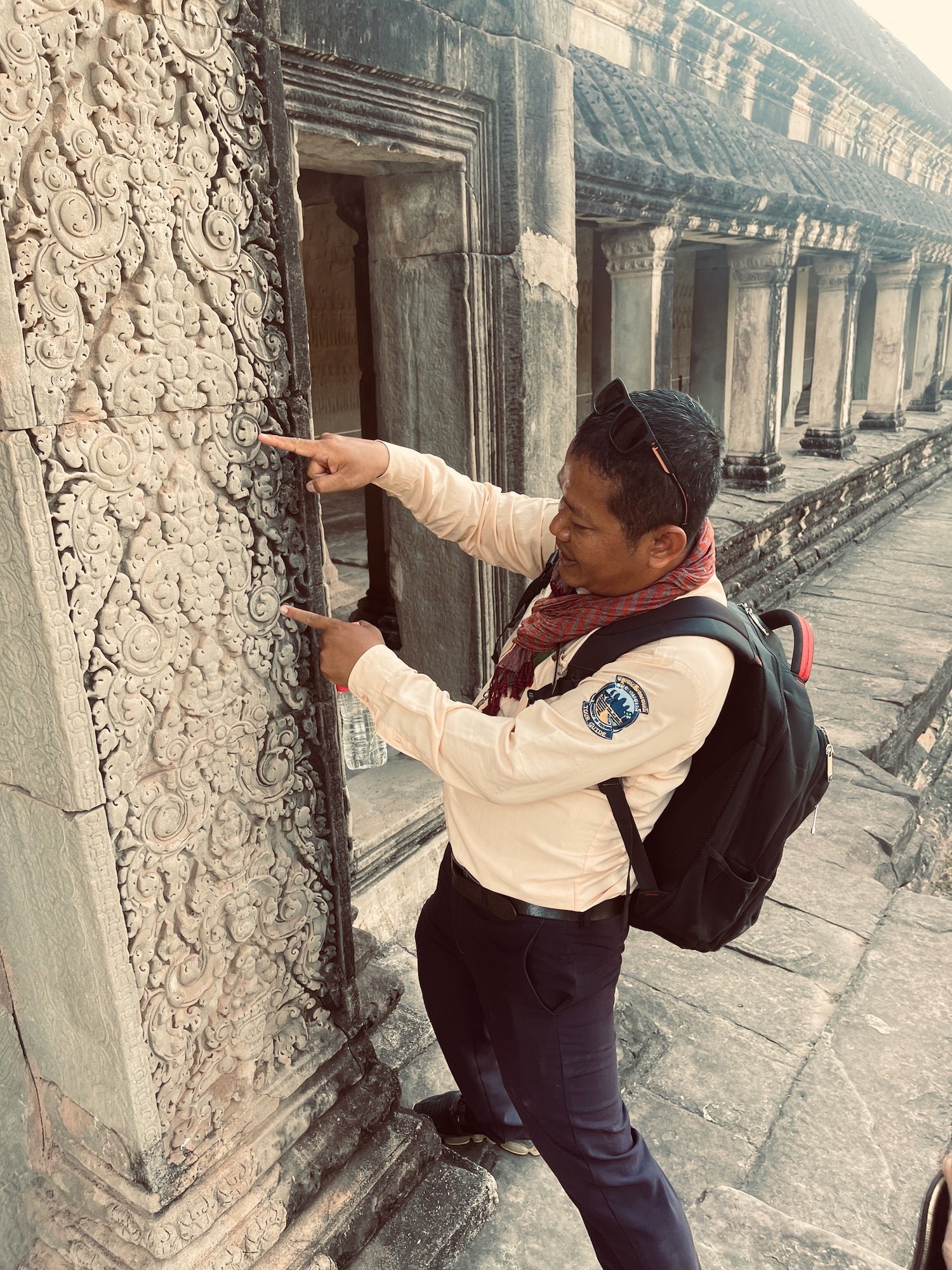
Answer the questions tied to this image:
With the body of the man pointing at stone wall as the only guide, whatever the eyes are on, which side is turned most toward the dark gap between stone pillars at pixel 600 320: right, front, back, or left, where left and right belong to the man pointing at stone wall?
right

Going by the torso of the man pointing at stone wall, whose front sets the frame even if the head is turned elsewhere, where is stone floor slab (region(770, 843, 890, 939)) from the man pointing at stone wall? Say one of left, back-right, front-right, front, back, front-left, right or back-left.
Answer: back-right

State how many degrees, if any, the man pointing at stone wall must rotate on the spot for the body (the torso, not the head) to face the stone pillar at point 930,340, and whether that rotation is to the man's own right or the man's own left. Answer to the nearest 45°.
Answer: approximately 135° to the man's own right

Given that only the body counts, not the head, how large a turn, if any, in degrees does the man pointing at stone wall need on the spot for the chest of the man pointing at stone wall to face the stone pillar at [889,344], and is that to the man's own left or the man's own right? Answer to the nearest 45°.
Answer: approximately 135° to the man's own right

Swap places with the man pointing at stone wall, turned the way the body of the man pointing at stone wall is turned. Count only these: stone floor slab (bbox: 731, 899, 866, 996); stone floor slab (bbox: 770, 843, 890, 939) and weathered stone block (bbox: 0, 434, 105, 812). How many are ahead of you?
1

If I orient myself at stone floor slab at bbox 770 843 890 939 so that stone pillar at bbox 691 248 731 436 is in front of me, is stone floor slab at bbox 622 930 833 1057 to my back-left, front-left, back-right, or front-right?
back-left

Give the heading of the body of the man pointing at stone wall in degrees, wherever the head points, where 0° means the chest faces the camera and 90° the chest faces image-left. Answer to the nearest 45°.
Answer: approximately 90°

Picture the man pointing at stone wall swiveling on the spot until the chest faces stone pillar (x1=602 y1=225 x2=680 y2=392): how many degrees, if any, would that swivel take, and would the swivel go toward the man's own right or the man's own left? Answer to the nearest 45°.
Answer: approximately 90° to the man's own right

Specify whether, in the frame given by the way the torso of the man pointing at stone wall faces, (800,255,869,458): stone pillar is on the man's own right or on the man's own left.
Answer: on the man's own right

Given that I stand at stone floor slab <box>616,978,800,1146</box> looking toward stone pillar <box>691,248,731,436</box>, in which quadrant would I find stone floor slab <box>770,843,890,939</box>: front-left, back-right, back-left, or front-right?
front-right
